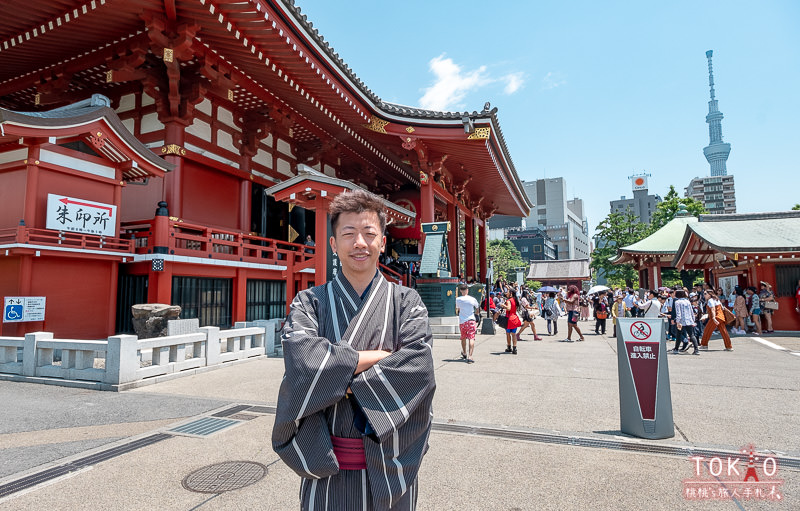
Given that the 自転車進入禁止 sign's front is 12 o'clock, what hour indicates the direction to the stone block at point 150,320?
The stone block is roughly at 3 o'clock from the 自転車進入禁止 sign.

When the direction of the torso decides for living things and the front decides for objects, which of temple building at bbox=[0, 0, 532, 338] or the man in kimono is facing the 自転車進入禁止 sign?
the temple building

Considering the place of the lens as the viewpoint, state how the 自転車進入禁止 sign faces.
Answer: facing the viewer

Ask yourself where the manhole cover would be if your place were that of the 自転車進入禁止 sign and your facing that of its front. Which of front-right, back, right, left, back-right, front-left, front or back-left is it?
front-right

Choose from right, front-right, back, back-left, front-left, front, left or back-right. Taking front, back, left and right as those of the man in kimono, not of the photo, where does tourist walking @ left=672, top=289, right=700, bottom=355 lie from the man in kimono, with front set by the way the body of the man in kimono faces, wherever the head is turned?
back-left

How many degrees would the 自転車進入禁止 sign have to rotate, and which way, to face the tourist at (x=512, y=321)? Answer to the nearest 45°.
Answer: approximately 135° to its right

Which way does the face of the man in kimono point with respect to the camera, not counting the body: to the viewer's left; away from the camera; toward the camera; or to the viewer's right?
toward the camera

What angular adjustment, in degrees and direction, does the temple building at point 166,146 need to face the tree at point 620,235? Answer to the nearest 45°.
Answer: approximately 90° to its left

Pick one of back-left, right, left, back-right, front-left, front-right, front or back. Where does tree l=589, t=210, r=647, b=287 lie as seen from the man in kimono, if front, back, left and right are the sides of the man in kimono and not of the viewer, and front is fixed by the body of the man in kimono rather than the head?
back-left

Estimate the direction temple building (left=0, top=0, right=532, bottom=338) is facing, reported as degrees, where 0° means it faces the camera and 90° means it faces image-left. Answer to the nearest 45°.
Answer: approximately 315°

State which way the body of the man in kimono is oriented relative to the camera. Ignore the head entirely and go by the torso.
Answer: toward the camera

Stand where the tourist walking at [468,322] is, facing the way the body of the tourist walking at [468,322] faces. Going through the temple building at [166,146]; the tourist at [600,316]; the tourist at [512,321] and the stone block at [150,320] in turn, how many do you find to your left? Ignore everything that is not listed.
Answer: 2

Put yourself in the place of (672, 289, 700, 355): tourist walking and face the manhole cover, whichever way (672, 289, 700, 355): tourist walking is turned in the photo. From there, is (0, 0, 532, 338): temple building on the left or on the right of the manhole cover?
right

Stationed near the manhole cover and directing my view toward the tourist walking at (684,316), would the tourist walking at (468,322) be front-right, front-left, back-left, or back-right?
front-left
